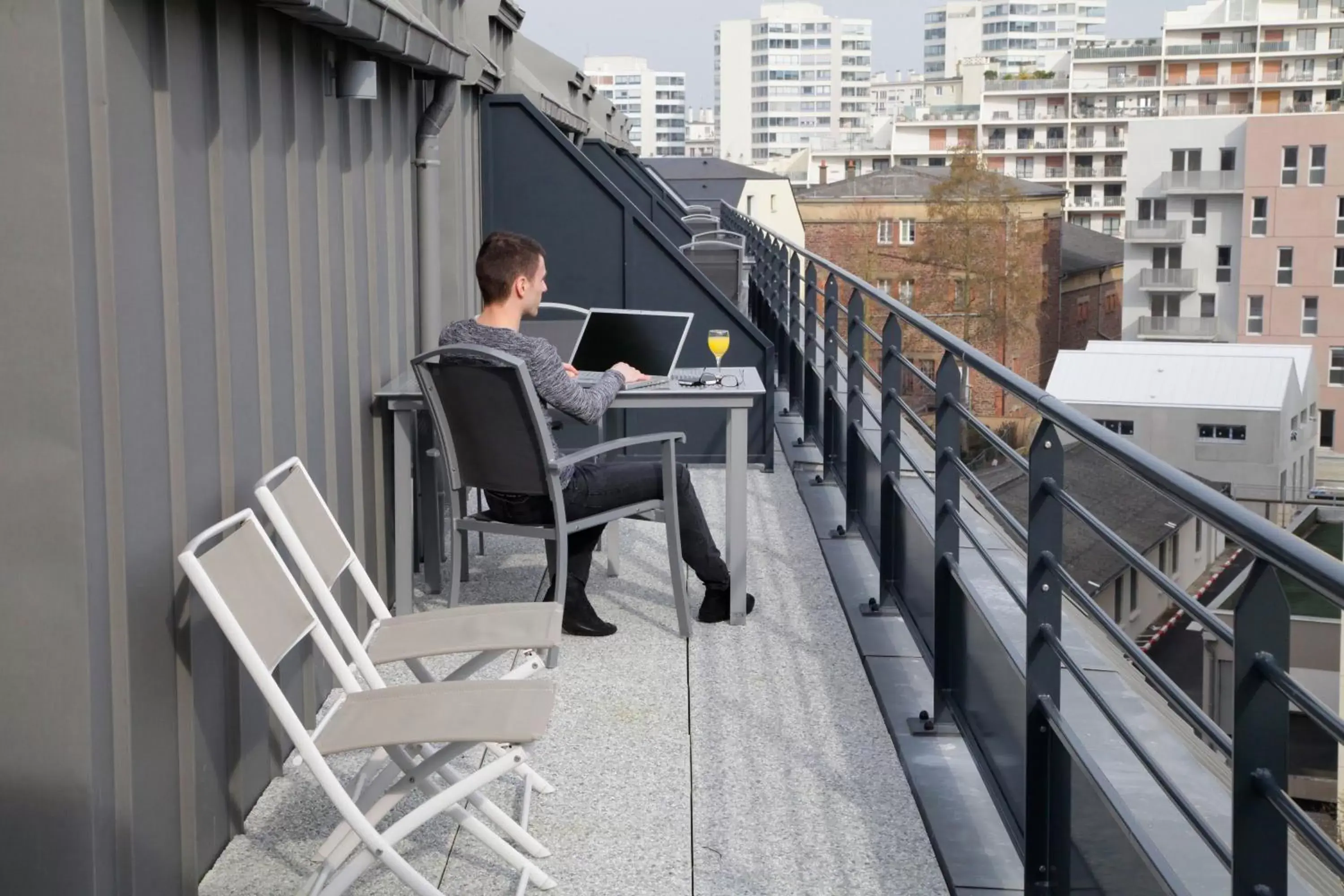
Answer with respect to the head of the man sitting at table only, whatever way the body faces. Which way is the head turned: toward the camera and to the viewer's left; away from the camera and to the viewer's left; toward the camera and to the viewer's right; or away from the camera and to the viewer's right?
away from the camera and to the viewer's right

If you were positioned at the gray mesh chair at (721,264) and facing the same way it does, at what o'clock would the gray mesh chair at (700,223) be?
the gray mesh chair at (700,223) is roughly at 12 o'clock from the gray mesh chair at (721,264).

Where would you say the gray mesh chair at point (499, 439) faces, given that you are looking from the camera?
facing away from the viewer and to the right of the viewer

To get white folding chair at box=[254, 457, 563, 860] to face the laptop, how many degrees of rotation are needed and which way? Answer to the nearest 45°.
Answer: approximately 90° to its left

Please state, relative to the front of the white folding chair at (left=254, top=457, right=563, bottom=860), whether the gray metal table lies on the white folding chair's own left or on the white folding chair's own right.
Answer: on the white folding chair's own left

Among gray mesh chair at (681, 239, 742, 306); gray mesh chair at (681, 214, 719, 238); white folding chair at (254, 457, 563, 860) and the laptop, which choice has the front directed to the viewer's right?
the white folding chair

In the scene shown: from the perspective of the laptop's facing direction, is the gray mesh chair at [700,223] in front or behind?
behind

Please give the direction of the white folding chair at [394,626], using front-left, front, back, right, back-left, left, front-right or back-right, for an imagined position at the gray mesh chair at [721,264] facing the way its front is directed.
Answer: back

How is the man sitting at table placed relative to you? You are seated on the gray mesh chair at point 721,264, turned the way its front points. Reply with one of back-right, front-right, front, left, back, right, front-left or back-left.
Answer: back

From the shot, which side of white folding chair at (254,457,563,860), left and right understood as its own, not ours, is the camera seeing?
right
